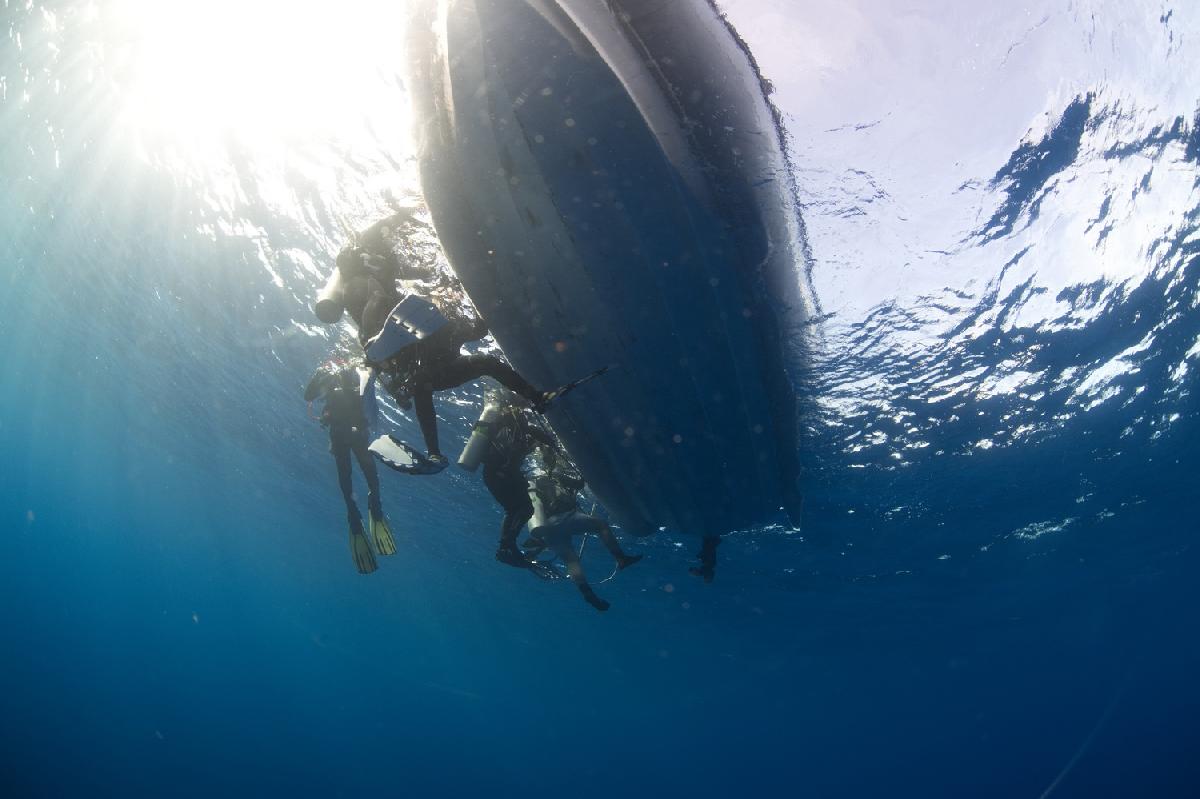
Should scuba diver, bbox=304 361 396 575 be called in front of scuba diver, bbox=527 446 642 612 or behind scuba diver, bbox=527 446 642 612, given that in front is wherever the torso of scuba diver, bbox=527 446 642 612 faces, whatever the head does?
behind
